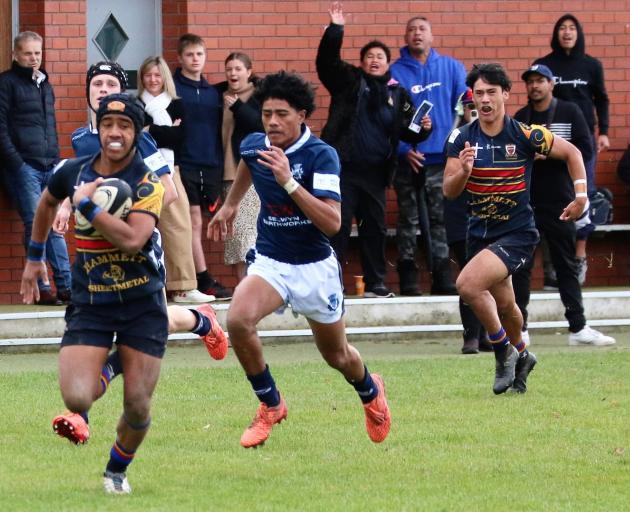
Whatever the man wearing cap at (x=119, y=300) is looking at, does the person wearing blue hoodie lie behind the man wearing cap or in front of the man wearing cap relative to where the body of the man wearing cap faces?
behind

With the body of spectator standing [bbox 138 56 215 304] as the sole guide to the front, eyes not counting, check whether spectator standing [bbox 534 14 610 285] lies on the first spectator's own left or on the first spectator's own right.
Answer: on the first spectator's own left

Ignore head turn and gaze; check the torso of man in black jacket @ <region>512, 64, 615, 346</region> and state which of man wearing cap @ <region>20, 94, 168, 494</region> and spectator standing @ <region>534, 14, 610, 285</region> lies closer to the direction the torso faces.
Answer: the man wearing cap

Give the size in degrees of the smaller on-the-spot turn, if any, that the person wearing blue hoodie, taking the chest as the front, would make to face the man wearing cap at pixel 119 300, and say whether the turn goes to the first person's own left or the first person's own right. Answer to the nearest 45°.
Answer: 0° — they already face them

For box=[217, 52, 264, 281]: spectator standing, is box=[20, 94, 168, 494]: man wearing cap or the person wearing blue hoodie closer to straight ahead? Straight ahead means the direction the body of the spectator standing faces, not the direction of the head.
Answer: the man wearing cap

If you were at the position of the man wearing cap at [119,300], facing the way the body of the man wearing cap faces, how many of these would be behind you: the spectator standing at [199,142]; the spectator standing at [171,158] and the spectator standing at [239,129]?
3

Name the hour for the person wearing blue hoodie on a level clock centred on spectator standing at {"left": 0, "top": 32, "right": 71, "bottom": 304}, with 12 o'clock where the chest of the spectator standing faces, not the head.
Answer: The person wearing blue hoodie is roughly at 10 o'clock from the spectator standing.

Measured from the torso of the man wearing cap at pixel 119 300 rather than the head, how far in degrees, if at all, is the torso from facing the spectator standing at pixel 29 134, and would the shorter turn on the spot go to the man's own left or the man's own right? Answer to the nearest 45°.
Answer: approximately 180°

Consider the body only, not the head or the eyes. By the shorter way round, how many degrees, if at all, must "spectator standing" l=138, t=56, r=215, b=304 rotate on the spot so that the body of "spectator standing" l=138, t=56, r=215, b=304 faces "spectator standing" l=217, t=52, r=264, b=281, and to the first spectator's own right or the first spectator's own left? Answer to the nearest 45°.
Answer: approximately 135° to the first spectator's own left
